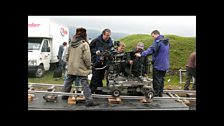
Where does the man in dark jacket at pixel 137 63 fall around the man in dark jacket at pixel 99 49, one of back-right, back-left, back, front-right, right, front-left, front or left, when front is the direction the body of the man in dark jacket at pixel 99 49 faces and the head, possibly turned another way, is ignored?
front-left
